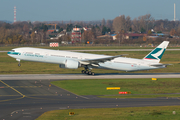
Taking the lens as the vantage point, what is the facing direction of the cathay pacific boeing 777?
facing to the left of the viewer
